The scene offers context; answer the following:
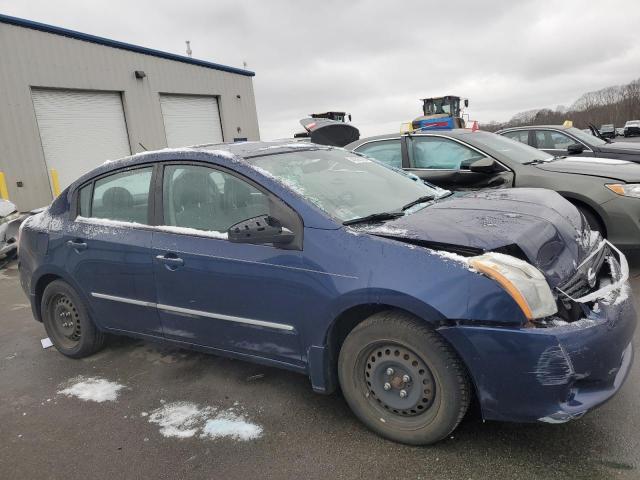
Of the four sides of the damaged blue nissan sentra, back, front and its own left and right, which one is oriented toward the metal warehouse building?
back

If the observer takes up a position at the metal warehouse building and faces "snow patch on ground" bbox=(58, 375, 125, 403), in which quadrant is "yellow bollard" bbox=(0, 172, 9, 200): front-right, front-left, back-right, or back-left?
front-right

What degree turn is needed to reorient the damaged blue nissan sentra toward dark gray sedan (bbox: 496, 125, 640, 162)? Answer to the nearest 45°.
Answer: approximately 90° to its left

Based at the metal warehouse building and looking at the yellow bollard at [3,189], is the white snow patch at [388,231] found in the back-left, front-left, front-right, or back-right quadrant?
front-left

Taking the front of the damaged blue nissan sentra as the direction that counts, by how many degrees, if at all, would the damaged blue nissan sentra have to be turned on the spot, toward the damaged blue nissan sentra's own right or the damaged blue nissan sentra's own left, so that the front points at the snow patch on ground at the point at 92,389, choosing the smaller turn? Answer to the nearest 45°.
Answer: approximately 135° to the damaged blue nissan sentra's own right

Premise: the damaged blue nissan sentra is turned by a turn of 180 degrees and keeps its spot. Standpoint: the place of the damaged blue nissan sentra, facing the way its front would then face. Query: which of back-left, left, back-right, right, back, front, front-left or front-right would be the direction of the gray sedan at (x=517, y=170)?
right

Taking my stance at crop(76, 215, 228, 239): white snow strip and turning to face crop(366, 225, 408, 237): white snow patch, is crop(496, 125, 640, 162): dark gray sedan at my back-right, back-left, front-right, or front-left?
front-left

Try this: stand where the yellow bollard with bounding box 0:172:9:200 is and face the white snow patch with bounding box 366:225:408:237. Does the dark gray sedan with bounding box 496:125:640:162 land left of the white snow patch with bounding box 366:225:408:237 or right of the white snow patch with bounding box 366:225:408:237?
left

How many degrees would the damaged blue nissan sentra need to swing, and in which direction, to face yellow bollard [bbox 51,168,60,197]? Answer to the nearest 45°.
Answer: approximately 180°

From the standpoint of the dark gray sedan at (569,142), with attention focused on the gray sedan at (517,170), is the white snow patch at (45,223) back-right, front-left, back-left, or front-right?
front-right

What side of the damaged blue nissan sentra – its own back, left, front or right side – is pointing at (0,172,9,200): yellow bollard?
back

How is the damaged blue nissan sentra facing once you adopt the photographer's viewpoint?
facing the viewer and to the right of the viewer
